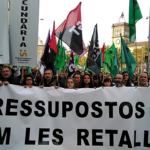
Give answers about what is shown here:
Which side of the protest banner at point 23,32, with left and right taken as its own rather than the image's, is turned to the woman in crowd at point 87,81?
left

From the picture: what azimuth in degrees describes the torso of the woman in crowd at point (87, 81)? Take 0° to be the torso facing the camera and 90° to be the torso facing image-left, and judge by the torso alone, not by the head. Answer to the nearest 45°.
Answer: approximately 0°

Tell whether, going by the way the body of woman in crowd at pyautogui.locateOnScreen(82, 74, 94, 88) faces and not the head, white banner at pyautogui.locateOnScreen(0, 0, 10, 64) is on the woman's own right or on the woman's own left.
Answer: on the woman's own right

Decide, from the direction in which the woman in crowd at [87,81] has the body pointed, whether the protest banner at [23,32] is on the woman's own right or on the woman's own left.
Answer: on the woman's own right
